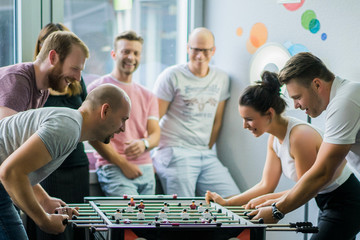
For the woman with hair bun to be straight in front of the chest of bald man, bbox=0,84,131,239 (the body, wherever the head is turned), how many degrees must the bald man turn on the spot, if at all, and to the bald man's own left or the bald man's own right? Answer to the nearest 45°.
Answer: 0° — they already face them

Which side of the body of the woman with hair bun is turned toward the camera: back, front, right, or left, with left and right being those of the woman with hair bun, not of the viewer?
left

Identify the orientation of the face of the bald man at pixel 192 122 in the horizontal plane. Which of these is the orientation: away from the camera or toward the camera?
toward the camera

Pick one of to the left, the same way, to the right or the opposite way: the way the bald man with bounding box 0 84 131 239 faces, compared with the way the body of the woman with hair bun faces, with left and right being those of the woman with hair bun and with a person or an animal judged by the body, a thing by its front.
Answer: the opposite way

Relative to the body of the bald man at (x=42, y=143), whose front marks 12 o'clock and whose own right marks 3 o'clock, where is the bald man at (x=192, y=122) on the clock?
the bald man at (x=192, y=122) is roughly at 10 o'clock from the bald man at (x=42, y=143).

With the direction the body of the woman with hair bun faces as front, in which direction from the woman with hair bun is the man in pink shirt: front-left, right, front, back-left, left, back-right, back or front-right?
front-right

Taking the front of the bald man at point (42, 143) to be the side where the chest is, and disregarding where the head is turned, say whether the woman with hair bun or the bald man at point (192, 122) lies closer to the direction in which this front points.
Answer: the woman with hair bun

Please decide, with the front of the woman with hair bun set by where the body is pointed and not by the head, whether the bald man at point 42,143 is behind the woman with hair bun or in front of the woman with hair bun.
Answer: in front

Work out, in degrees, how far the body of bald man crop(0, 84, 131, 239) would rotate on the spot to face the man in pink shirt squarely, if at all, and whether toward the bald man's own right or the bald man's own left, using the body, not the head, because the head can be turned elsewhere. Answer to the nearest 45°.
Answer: approximately 90° to the bald man's own left

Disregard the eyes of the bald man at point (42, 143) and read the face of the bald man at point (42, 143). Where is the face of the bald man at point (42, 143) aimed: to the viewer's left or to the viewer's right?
to the viewer's right

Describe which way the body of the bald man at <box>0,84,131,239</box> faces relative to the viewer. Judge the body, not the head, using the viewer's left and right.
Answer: facing to the right of the viewer

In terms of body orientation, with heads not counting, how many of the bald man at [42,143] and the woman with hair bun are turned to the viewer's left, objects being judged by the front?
1
